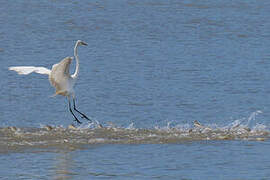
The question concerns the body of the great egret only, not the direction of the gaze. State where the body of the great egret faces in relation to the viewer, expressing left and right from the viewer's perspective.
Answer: facing to the right of the viewer
